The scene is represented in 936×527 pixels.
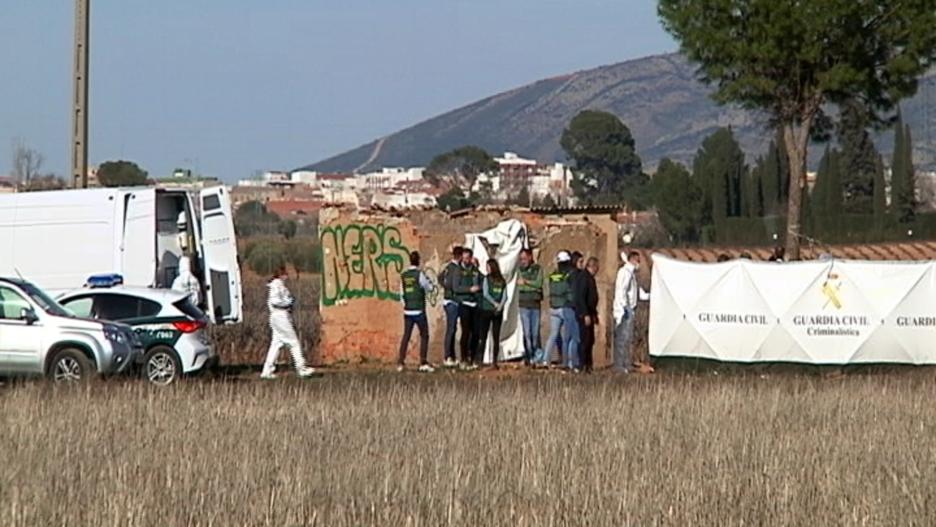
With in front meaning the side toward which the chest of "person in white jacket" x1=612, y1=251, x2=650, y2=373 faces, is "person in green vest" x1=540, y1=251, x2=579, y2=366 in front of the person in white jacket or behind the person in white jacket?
behind

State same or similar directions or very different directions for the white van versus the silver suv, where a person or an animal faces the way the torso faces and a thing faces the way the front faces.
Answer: very different directions

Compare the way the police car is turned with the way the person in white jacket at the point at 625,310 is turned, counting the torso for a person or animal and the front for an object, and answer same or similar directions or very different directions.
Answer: very different directions

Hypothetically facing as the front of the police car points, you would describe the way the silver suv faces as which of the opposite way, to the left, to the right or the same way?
the opposite way

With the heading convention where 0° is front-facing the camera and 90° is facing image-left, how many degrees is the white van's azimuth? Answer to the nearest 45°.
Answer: approximately 135°
